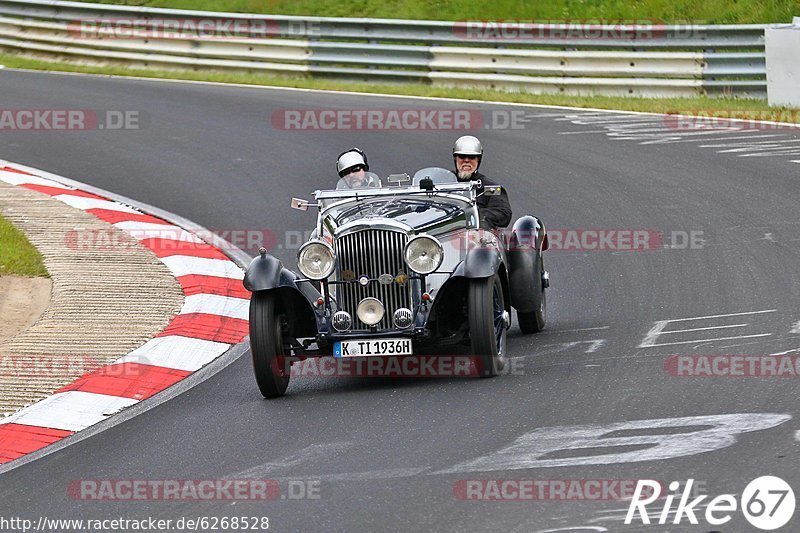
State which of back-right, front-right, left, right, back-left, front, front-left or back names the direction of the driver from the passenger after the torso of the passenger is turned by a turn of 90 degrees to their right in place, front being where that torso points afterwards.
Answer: back

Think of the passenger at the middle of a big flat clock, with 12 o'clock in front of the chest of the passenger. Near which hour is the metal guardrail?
The metal guardrail is roughly at 6 o'clock from the passenger.

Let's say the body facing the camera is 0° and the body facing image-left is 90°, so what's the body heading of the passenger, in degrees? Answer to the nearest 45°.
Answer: approximately 0°

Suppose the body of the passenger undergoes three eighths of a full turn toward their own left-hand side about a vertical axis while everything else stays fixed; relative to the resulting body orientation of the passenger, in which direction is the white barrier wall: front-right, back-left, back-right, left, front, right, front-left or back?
front

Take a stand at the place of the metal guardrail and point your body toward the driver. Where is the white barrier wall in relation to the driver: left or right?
left

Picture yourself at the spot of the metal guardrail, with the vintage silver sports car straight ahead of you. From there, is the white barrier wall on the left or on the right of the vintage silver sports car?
left
